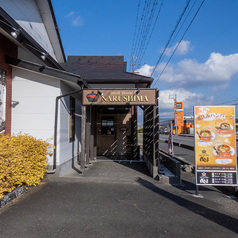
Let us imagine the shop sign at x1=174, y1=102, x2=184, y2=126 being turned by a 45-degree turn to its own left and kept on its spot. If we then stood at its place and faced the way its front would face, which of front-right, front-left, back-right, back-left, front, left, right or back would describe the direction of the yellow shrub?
front-right

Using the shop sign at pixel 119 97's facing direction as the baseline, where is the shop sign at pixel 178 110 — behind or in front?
behind

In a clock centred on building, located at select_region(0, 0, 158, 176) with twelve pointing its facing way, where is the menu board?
The menu board is roughly at 10 o'clock from the building.

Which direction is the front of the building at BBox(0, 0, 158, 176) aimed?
toward the camera

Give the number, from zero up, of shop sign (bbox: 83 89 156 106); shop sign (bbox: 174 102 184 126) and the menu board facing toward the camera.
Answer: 3

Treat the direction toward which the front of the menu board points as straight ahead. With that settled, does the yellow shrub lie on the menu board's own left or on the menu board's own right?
on the menu board's own right

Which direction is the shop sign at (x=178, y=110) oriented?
toward the camera

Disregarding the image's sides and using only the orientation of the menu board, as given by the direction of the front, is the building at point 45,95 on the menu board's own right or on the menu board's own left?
on the menu board's own right

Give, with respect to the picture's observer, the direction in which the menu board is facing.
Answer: facing the viewer

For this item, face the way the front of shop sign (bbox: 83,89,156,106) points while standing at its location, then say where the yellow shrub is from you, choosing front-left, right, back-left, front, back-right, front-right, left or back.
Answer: front-right

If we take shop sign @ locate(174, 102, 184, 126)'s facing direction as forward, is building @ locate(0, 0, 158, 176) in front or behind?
in front

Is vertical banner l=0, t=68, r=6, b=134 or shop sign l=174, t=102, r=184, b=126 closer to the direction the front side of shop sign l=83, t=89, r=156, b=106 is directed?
the vertical banner

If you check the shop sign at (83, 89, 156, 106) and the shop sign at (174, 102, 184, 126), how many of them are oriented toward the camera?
2
